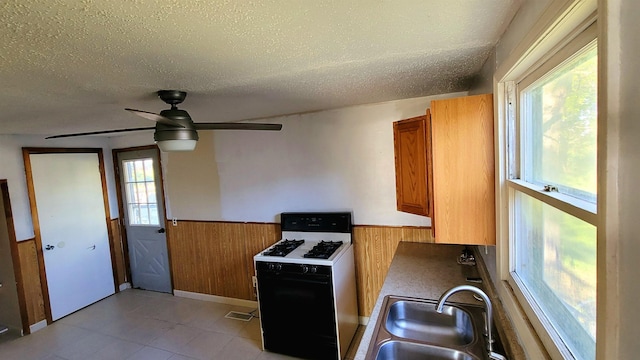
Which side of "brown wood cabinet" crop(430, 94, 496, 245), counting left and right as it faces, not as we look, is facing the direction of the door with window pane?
front

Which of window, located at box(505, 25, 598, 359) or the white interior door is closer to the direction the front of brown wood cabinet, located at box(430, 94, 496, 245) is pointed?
the white interior door

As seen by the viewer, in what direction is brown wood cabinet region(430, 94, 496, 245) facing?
to the viewer's left

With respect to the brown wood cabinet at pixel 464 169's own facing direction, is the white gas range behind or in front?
in front

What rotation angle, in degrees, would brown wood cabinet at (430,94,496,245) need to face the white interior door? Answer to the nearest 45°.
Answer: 0° — it already faces it

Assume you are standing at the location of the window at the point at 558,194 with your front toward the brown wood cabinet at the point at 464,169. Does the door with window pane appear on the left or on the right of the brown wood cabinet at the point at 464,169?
left

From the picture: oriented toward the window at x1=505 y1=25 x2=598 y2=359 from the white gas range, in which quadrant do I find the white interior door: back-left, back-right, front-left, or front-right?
back-right

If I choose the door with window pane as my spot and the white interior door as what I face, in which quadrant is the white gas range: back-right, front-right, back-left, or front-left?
back-left
